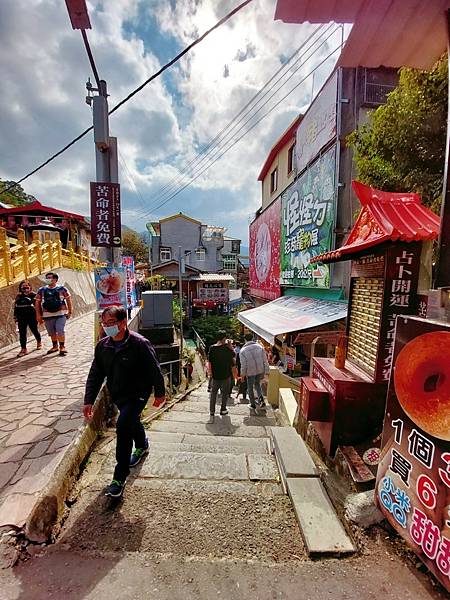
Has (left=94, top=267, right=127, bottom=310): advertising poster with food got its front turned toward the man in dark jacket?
yes

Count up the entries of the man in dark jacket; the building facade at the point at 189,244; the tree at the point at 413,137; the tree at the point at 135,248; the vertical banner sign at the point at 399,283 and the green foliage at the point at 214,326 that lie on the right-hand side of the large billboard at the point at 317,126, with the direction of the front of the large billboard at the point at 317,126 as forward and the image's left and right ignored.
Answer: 3

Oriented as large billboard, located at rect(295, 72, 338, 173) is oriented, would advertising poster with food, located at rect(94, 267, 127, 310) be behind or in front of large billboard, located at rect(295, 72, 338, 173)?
in front

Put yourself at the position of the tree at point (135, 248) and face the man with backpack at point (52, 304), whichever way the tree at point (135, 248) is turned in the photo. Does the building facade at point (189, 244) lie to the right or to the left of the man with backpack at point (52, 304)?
left

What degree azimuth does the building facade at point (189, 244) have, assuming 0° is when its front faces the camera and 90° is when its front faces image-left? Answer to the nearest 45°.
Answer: approximately 0°

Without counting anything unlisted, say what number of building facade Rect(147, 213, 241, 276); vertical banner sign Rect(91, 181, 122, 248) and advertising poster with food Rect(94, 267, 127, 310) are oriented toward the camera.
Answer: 3

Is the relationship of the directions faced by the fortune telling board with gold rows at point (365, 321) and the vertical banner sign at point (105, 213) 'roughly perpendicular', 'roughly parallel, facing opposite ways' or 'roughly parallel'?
roughly perpendicular

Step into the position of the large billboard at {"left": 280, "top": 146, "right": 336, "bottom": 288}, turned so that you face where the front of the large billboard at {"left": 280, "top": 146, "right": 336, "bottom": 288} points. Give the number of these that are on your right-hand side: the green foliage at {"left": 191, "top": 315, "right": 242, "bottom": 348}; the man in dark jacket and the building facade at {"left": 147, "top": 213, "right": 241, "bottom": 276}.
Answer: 2

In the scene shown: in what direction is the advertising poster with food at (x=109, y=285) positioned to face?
toward the camera

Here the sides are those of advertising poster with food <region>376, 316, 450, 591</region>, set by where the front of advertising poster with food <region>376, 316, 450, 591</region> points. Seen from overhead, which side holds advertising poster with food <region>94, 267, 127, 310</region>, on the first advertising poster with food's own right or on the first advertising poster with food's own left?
on the first advertising poster with food's own right

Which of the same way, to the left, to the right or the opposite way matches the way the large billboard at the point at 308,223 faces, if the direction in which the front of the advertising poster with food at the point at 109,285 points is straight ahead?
to the right

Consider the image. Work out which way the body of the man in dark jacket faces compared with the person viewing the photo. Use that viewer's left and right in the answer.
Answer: facing the viewer and to the left of the viewer

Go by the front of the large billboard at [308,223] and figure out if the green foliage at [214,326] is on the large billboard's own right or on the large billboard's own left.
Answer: on the large billboard's own right

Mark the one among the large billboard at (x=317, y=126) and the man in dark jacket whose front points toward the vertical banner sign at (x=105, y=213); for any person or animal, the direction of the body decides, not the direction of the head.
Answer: the large billboard

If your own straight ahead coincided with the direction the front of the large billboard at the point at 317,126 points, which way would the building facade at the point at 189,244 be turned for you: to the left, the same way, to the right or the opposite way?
to the left

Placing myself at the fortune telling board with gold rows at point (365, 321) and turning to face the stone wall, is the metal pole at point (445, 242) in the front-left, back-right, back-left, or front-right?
back-left

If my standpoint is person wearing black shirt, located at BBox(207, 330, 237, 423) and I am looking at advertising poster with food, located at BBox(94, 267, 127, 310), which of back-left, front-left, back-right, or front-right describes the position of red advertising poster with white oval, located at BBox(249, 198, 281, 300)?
back-right

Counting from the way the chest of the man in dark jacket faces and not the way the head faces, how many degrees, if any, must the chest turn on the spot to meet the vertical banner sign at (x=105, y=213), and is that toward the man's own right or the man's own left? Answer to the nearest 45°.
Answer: approximately 135° to the man's own right
